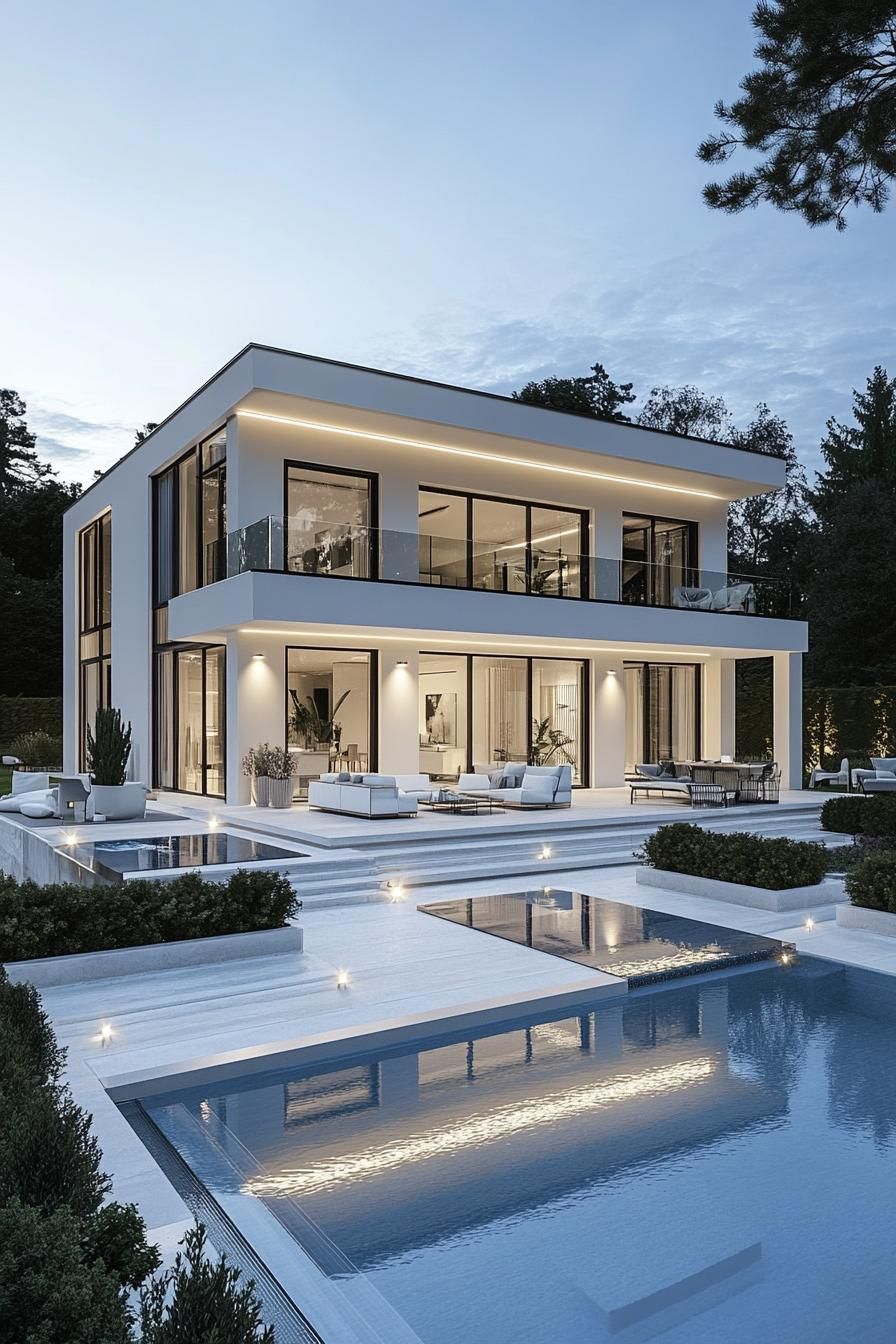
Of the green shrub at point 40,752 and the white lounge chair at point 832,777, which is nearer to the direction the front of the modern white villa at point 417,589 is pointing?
the white lounge chair

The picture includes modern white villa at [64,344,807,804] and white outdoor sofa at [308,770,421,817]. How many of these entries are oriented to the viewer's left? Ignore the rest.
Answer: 0

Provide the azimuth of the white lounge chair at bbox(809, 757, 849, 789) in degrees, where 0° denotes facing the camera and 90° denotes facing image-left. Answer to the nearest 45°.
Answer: approximately 90°

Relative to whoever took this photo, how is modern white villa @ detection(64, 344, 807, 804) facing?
facing the viewer and to the right of the viewer

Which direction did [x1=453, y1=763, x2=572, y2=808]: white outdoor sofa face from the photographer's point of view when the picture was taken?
facing the viewer and to the left of the viewer
